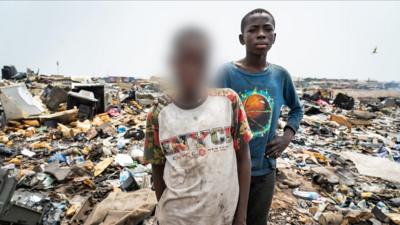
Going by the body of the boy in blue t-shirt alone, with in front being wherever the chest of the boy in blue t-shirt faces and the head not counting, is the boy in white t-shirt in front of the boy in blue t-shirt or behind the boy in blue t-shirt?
in front

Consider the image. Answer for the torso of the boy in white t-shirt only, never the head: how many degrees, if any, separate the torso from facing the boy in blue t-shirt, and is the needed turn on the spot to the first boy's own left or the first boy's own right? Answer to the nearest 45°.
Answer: approximately 135° to the first boy's own left

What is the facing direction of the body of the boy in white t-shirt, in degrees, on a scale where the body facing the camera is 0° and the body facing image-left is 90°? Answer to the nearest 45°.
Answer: approximately 0°

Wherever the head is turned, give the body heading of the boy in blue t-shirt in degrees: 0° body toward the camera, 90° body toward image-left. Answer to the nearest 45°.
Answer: approximately 0°

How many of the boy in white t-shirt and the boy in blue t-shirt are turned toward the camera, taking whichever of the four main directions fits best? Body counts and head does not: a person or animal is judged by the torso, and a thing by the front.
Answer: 2
